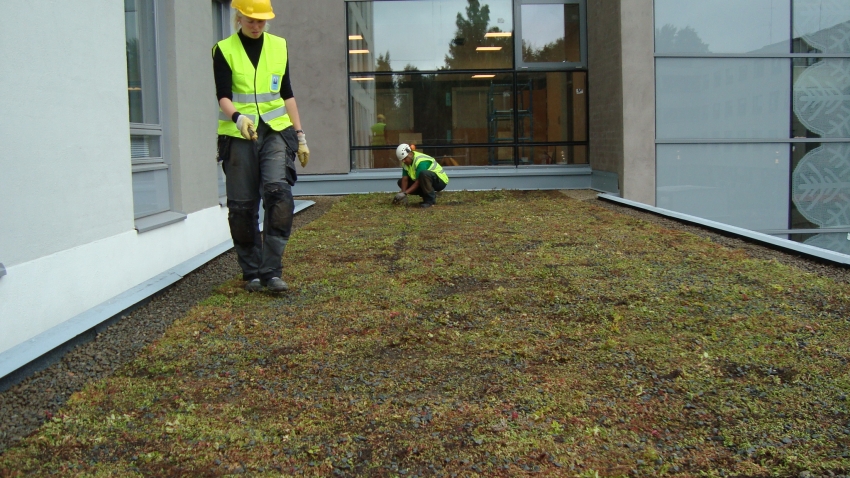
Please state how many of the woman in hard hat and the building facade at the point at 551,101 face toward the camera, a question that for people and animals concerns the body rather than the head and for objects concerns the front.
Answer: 2

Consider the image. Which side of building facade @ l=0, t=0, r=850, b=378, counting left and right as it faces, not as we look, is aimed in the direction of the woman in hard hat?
front

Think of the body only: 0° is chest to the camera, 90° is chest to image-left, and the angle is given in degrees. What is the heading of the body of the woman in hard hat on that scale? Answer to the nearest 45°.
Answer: approximately 0°

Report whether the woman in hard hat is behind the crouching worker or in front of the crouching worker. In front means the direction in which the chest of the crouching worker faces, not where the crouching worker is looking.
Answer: in front

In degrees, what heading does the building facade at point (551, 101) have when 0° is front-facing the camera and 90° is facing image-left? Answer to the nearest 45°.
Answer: approximately 0°
